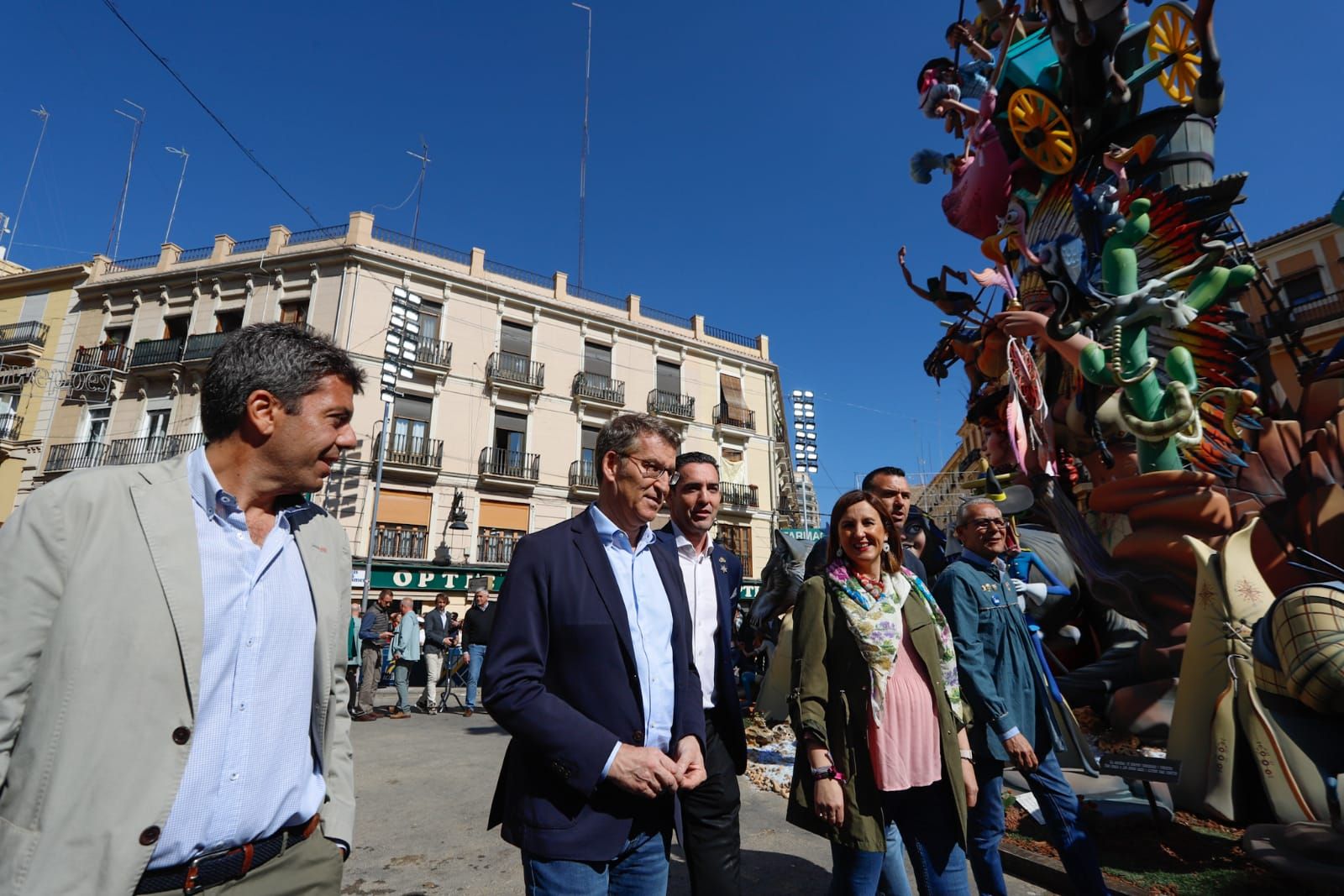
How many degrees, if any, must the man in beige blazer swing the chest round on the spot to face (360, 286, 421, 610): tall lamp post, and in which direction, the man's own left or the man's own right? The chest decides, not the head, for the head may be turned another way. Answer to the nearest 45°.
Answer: approximately 135° to the man's own left

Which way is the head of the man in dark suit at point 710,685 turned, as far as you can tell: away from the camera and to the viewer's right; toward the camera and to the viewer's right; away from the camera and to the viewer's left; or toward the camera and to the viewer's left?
toward the camera and to the viewer's right

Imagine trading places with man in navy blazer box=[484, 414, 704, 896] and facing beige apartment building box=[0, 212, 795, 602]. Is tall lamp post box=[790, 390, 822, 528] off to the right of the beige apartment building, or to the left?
right

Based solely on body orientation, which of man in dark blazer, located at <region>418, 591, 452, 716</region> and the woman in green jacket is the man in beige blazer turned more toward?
the woman in green jacket

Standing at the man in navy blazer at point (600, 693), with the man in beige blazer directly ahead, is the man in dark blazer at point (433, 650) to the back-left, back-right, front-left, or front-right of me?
back-right

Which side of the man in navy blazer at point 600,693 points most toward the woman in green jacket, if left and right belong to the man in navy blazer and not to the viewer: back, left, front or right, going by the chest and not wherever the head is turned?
left

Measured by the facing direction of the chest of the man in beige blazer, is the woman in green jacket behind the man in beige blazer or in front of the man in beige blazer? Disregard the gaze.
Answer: in front

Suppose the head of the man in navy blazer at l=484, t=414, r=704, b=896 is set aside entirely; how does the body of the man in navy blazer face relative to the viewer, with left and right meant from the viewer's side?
facing the viewer and to the right of the viewer

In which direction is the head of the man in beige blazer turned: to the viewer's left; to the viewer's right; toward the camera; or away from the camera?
to the viewer's right

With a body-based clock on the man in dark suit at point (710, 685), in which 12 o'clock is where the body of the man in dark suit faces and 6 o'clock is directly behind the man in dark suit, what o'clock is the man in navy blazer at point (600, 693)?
The man in navy blazer is roughly at 1 o'clock from the man in dark suit.

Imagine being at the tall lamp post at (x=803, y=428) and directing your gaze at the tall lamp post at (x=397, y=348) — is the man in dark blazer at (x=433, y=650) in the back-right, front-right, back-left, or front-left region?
front-left

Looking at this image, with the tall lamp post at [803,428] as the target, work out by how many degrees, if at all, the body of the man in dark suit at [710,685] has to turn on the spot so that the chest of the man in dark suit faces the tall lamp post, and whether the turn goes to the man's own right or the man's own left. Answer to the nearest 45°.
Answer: approximately 180°

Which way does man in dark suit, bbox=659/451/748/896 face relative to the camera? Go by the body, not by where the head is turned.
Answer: toward the camera

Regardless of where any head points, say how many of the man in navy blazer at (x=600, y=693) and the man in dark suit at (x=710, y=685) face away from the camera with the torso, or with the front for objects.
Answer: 0

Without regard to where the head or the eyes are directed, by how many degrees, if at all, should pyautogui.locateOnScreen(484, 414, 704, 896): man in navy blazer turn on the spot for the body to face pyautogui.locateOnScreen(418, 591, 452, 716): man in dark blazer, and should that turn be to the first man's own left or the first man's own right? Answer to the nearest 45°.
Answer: approximately 135° to the first man's own left
